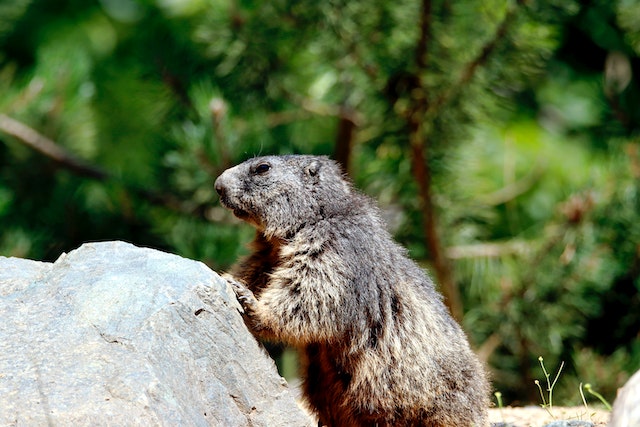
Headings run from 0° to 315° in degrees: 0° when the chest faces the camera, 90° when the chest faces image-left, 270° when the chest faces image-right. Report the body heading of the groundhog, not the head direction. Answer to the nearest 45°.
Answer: approximately 90°

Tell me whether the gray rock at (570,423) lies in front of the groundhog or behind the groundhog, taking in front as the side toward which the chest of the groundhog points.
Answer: behind

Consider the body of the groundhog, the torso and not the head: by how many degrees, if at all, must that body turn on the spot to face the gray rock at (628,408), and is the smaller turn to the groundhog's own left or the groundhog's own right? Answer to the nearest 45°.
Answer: approximately 135° to the groundhog's own left
